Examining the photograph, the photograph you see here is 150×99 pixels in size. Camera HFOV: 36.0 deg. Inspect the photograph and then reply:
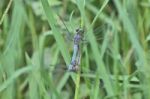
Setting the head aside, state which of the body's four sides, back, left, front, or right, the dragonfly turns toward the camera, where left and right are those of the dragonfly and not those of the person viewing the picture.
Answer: back
